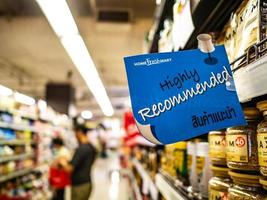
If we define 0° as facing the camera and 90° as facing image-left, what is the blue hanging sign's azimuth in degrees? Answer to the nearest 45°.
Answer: approximately 0°

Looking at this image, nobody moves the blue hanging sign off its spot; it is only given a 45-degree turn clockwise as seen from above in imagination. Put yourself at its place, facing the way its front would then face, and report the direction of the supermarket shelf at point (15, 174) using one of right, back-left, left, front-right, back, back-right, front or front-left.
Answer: right

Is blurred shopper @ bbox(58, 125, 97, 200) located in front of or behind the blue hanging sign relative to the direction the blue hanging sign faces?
behind

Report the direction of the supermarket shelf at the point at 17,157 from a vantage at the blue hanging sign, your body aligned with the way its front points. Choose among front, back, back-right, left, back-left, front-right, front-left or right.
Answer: back-right

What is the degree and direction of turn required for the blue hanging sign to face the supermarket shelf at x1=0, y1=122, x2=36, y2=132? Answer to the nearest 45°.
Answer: approximately 135° to its right

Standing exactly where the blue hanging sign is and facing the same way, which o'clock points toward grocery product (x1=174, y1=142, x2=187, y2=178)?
The grocery product is roughly at 6 o'clock from the blue hanging sign.
